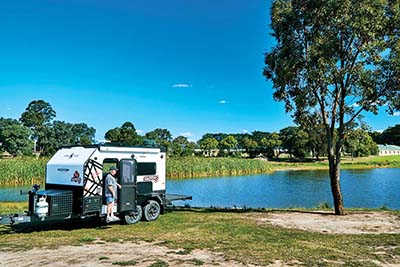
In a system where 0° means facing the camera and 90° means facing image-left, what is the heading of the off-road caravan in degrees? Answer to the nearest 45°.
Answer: approximately 45°

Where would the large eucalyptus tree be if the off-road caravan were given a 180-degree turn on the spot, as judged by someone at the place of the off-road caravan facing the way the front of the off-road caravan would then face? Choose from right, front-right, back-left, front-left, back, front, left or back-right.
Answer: front-right
